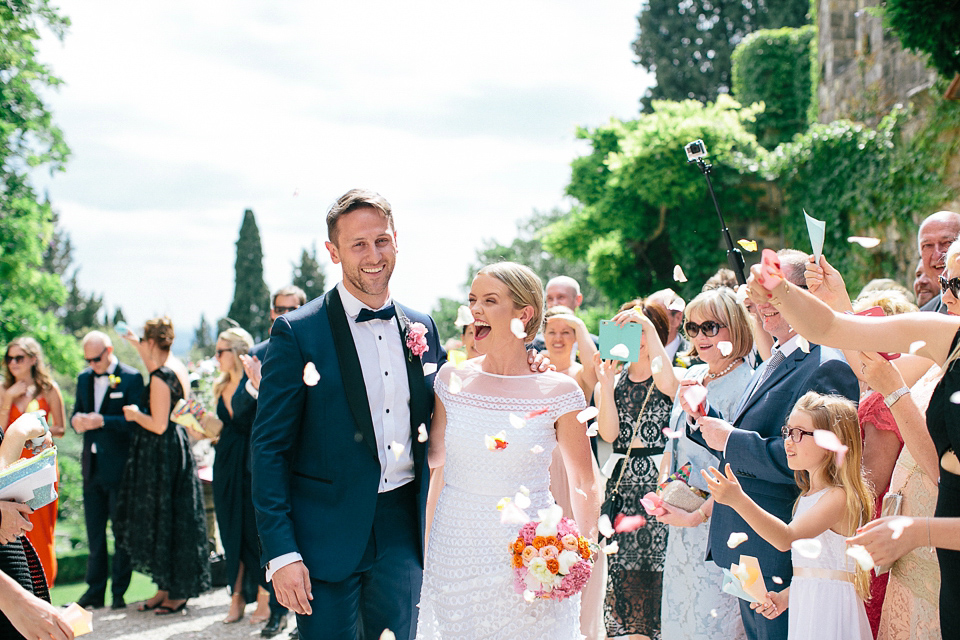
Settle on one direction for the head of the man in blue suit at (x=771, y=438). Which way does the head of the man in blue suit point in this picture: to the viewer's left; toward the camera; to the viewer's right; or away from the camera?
to the viewer's left

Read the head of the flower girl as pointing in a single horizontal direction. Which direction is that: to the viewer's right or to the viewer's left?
to the viewer's left

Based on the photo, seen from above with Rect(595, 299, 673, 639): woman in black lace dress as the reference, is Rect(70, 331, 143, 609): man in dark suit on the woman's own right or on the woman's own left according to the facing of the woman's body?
on the woman's own right

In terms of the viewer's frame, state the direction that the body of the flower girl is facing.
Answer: to the viewer's left

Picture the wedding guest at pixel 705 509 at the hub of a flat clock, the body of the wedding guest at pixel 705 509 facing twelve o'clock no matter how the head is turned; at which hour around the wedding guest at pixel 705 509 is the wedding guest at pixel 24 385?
the wedding guest at pixel 24 385 is roughly at 2 o'clock from the wedding guest at pixel 705 509.

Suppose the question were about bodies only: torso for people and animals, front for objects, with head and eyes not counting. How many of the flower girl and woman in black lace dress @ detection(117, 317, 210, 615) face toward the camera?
0

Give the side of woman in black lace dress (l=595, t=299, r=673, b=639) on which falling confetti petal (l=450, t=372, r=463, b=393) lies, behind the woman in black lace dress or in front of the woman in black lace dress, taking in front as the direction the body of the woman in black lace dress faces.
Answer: in front

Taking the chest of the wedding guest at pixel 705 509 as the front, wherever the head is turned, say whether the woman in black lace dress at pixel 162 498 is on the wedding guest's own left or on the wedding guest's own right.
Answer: on the wedding guest's own right

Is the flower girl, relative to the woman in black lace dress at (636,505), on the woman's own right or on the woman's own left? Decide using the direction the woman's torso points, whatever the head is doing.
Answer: on the woman's own left
